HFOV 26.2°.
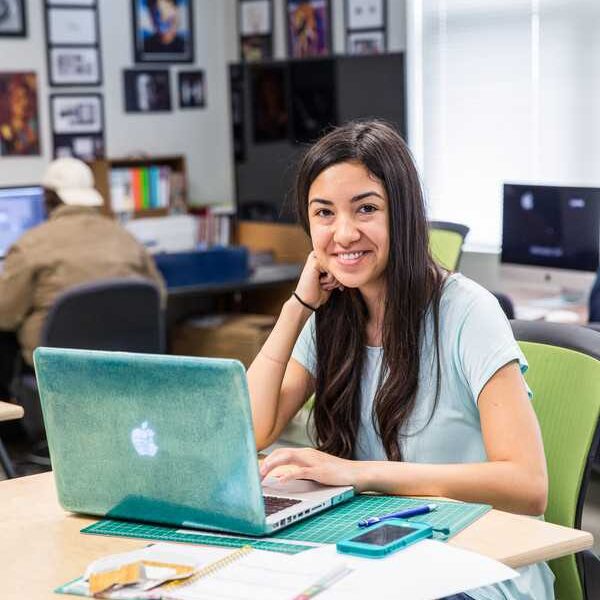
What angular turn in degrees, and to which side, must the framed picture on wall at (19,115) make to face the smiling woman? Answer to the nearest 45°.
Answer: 0° — it already faces them

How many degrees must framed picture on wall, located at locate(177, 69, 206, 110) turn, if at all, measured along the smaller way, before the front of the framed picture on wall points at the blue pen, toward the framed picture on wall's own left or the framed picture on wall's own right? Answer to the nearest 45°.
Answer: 0° — it already faces it

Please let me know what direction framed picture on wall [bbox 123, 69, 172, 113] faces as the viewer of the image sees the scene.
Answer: facing the viewer

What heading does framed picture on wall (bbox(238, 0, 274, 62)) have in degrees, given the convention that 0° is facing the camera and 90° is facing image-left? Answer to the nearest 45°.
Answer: approximately 0°

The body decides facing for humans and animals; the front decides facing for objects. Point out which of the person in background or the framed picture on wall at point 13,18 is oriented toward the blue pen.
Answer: the framed picture on wall

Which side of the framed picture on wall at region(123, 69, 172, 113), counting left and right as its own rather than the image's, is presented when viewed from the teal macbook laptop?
front

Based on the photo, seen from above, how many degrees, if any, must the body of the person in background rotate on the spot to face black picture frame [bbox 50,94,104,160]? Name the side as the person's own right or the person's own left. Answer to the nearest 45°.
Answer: approximately 45° to the person's own right

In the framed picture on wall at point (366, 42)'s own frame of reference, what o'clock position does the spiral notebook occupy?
The spiral notebook is roughly at 12 o'clock from the framed picture on wall.

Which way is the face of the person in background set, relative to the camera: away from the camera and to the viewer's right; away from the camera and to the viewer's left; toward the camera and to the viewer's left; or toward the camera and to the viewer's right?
away from the camera and to the viewer's left

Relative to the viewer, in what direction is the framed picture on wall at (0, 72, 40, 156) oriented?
toward the camera

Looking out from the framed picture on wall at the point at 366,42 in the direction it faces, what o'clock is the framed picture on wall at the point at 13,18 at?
the framed picture on wall at the point at 13,18 is roughly at 3 o'clock from the framed picture on wall at the point at 366,42.

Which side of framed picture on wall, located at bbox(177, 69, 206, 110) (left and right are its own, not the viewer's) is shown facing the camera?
front

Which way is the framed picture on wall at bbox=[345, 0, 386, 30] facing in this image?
toward the camera

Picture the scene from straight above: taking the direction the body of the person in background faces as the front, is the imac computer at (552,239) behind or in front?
behind

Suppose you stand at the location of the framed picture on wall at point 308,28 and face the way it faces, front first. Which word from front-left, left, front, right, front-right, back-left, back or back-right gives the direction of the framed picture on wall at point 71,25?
right
